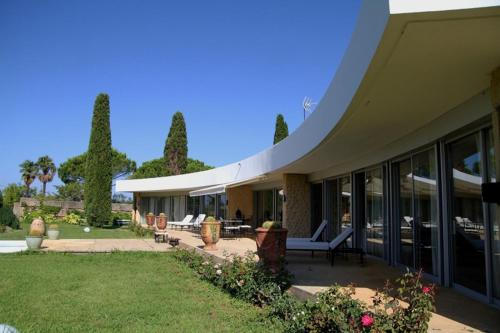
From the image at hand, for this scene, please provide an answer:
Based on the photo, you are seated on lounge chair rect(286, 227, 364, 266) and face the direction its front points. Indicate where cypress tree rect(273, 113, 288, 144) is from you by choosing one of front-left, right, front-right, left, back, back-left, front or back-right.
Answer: right

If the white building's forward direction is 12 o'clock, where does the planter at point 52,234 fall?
The planter is roughly at 3 o'clock from the white building.

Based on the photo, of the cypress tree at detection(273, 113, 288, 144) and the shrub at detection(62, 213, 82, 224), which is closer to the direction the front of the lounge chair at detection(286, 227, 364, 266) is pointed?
the shrub

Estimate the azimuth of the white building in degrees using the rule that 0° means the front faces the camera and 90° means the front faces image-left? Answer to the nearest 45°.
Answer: approximately 45°

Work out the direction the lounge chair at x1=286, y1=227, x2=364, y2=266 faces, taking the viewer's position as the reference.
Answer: facing to the left of the viewer

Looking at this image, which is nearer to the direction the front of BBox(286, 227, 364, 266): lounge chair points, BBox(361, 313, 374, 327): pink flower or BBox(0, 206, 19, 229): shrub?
the shrub

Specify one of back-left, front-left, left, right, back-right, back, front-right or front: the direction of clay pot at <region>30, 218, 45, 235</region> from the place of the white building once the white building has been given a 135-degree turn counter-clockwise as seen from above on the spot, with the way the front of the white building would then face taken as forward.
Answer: back-left

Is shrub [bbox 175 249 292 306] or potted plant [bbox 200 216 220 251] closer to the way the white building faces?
the shrub

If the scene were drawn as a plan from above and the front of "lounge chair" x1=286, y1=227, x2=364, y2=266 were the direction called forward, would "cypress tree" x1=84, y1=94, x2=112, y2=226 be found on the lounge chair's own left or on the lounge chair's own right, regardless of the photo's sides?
on the lounge chair's own right

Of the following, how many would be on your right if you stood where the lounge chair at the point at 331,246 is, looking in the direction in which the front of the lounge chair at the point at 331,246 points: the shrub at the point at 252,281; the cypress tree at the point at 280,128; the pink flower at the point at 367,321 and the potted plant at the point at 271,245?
1

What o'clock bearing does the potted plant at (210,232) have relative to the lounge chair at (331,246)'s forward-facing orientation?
The potted plant is roughly at 1 o'clock from the lounge chair.

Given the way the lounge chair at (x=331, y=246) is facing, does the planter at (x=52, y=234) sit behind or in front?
in front

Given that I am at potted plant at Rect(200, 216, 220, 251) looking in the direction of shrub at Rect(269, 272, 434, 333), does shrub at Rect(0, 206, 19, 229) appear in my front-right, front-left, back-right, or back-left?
back-right

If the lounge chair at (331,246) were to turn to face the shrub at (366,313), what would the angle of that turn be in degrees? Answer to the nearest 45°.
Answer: approximately 90° to its left

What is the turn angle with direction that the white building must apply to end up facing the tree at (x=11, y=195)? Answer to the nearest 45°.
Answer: approximately 90° to its right

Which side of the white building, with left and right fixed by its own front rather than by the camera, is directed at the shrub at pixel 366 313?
front
